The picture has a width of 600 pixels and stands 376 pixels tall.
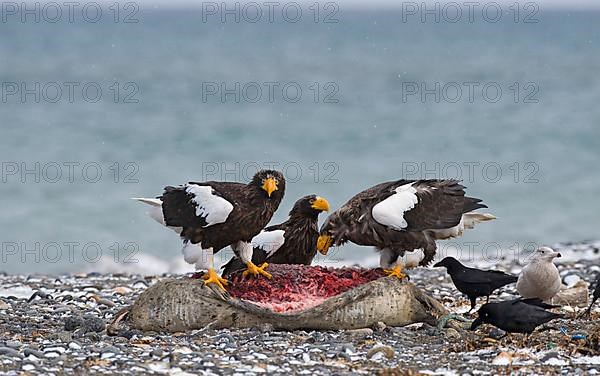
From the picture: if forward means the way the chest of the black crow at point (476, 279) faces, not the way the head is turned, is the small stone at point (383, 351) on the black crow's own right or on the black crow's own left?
on the black crow's own left

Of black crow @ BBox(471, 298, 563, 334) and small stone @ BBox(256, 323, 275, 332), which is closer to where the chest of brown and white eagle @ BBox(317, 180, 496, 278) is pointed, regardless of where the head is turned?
the small stone

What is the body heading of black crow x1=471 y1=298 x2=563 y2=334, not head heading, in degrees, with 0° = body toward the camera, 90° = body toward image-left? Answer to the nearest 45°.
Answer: approximately 90°

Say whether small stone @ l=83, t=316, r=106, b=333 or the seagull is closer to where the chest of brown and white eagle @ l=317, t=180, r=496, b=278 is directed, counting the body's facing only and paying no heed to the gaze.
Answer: the small stone

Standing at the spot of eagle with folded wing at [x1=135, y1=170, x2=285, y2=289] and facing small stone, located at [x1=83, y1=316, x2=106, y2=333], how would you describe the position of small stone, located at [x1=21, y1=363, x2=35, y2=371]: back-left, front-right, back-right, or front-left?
front-left

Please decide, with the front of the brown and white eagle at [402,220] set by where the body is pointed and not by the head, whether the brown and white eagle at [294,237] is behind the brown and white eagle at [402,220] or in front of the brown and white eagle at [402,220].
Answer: in front

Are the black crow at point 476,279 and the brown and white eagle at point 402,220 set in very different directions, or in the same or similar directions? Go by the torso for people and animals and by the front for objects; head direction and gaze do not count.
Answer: same or similar directions

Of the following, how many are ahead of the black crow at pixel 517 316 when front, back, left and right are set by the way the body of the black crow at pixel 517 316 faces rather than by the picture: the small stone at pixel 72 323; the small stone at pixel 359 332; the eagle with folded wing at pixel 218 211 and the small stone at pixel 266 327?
4

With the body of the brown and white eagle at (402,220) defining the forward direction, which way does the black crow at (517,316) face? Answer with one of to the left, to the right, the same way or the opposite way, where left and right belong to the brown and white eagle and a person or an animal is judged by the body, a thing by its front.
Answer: the same way

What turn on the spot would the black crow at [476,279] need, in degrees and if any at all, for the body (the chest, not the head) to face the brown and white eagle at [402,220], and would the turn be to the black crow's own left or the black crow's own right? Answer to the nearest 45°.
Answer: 0° — it already faces it

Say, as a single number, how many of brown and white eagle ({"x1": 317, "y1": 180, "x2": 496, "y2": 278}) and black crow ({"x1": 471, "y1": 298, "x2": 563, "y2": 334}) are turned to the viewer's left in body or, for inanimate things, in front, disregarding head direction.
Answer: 2

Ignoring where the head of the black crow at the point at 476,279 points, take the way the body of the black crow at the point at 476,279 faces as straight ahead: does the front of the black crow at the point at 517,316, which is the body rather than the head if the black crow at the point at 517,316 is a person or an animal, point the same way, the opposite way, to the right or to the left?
the same way

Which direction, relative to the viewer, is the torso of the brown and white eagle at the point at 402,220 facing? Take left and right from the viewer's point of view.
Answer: facing to the left of the viewer

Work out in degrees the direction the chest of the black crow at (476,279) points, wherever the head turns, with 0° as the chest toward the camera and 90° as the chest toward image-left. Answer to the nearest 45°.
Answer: approximately 90°

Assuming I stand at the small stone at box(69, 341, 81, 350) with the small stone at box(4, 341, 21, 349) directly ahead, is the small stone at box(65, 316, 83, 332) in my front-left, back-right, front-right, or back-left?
front-right
